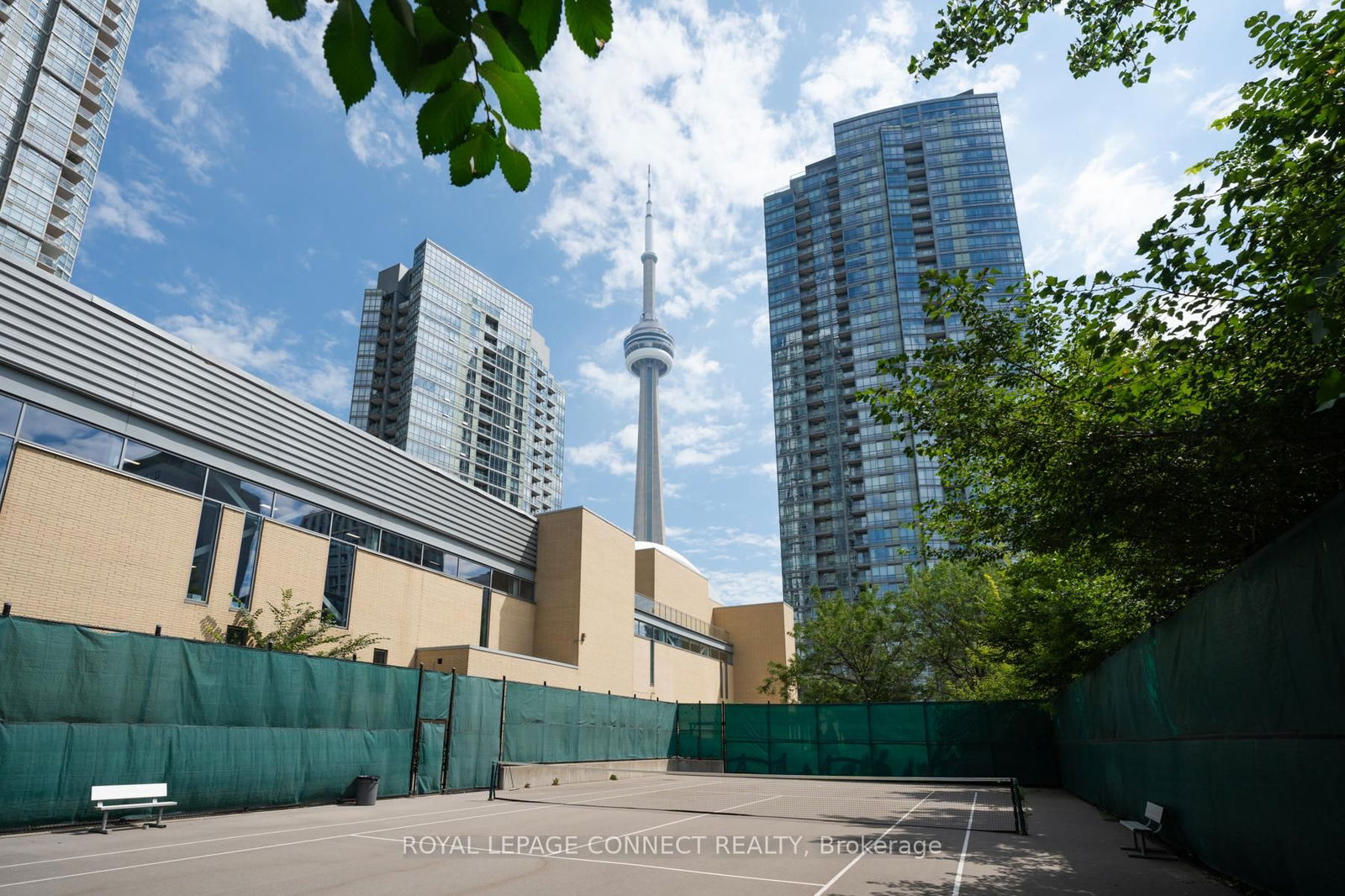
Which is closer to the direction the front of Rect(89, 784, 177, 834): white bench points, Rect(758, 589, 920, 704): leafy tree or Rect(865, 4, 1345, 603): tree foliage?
the tree foliage

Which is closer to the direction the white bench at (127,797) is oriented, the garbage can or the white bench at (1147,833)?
the white bench

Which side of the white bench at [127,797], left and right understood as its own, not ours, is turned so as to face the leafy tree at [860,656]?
left

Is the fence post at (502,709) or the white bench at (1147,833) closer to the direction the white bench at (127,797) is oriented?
the white bench

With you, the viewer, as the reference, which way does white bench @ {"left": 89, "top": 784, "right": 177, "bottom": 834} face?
facing the viewer and to the right of the viewer

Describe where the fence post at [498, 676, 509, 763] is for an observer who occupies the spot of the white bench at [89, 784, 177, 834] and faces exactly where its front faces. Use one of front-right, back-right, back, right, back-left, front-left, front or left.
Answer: left

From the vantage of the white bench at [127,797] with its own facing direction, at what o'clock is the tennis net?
The tennis net is roughly at 10 o'clock from the white bench.

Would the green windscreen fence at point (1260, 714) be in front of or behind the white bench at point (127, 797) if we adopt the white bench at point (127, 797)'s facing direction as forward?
in front

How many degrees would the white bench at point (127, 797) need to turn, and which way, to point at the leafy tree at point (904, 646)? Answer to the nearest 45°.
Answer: approximately 90° to its left

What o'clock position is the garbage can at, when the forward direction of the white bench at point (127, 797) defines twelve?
The garbage can is roughly at 9 o'clock from the white bench.
